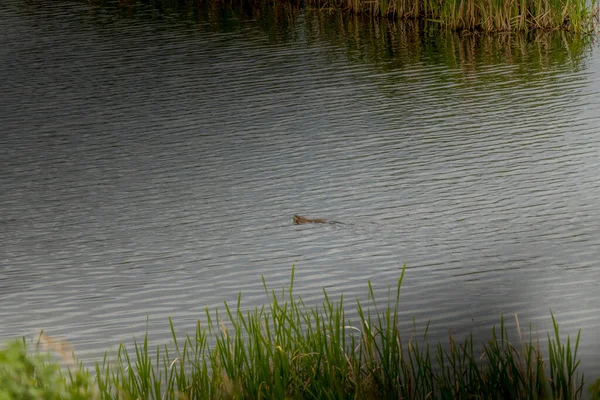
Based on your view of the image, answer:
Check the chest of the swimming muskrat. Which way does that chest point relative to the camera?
to the viewer's left
